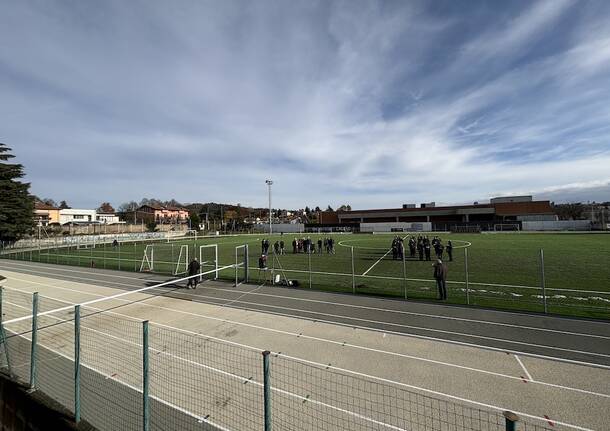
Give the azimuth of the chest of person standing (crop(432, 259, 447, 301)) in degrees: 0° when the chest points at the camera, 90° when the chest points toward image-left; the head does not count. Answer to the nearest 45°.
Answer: approximately 180°

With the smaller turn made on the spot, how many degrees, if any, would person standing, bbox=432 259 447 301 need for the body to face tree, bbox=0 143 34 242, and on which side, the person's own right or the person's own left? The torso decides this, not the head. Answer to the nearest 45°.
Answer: approximately 90° to the person's own left

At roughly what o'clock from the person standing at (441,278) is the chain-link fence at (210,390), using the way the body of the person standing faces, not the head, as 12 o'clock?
The chain-link fence is roughly at 7 o'clock from the person standing.
